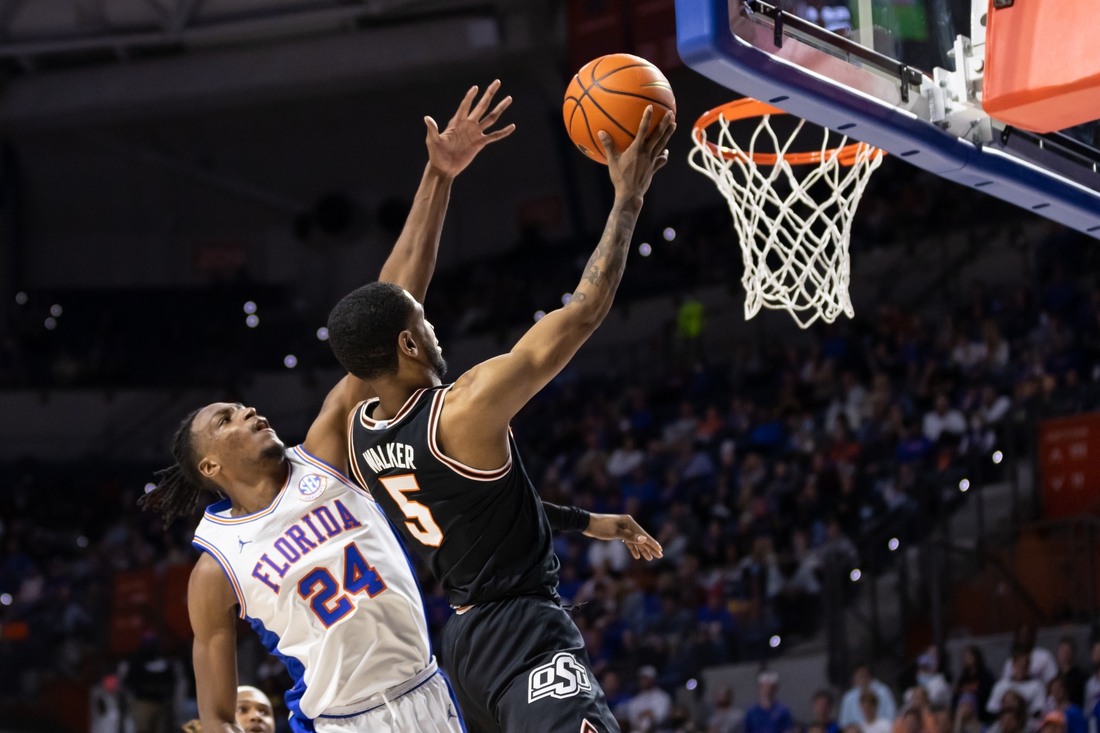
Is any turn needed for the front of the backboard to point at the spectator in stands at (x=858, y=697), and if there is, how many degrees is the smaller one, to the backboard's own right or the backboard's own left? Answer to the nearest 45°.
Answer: approximately 45° to the backboard's own right

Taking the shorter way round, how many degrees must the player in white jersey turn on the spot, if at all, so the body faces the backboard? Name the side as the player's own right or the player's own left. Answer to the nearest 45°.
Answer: approximately 45° to the player's own left

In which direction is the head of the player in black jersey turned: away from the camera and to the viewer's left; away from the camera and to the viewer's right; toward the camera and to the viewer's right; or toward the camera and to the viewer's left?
away from the camera and to the viewer's right

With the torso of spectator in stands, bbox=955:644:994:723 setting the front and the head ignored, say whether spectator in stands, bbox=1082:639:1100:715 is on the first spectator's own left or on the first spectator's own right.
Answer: on the first spectator's own left

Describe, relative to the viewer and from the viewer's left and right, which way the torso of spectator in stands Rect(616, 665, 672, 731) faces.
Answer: facing the viewer

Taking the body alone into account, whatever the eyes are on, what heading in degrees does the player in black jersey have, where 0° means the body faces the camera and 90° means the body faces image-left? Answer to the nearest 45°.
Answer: approximately 225°

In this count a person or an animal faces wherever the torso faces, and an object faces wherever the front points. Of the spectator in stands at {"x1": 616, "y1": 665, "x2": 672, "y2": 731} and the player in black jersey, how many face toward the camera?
1

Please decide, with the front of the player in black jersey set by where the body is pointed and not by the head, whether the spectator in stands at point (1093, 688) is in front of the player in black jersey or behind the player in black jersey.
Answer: in front

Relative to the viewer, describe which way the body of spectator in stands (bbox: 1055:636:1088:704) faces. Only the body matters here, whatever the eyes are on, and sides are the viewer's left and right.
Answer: facing the viewer and to the left of the viewer

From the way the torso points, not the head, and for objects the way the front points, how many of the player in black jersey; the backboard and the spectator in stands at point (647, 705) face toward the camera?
1
